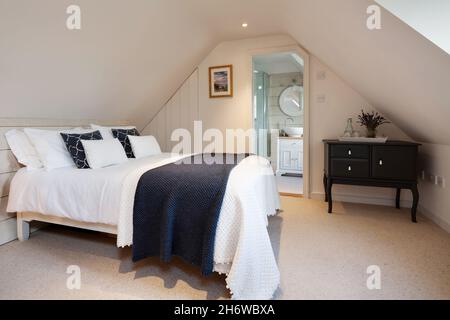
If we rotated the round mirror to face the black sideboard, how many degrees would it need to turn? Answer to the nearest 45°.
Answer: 0° — it already faces it

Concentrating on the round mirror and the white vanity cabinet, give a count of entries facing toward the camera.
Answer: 2

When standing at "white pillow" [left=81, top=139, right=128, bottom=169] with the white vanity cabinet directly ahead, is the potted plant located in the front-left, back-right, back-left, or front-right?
front-right

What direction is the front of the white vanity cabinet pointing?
toward the camera

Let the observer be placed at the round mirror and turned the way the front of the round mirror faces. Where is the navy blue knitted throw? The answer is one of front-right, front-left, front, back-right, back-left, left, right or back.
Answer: front

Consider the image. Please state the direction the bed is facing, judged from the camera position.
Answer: facing the viewer and to the right of the viewer

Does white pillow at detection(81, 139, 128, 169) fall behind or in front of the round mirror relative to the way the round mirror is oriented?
in front

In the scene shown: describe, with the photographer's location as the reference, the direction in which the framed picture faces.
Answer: facing the viewer

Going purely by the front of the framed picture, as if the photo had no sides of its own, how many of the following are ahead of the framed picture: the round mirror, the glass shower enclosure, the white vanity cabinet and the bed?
1

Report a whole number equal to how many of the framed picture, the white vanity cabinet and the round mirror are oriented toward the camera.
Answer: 3
